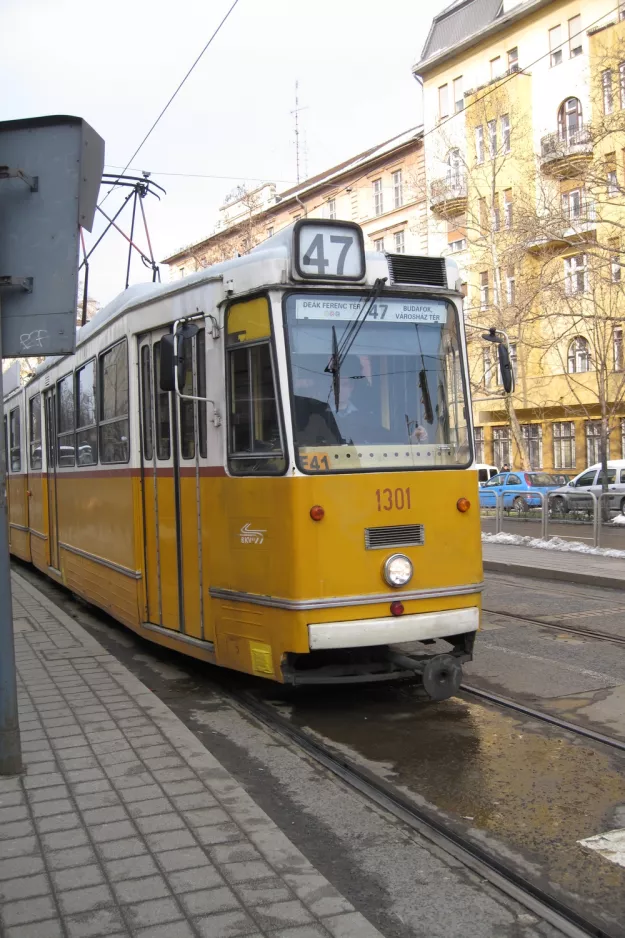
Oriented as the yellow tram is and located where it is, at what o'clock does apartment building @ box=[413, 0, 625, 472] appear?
The apartment building is roughly at 8 o'clock from the yellow tram.

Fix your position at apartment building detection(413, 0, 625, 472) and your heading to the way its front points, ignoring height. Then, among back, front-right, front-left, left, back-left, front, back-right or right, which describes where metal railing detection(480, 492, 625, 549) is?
front-left

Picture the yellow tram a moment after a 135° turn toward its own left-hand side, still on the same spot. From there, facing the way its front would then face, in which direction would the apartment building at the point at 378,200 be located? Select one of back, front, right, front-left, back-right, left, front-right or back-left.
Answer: front

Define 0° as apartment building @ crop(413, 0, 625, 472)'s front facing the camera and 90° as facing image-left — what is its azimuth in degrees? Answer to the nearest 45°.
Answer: approximately 45°

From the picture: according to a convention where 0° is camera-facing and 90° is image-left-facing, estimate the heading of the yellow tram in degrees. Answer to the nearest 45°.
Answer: approximately 315°

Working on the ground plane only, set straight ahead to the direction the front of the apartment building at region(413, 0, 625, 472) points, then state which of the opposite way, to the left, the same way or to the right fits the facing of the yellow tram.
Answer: to the left

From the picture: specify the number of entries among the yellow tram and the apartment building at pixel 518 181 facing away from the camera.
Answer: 0

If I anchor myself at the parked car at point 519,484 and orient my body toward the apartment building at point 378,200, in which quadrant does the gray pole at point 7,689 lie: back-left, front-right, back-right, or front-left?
back-left

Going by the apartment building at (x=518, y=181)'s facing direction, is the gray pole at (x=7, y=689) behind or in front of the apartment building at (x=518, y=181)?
in front

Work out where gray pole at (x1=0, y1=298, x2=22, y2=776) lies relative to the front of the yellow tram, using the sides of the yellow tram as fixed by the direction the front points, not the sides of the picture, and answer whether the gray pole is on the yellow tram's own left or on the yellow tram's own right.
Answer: on the yellow tram's own right
